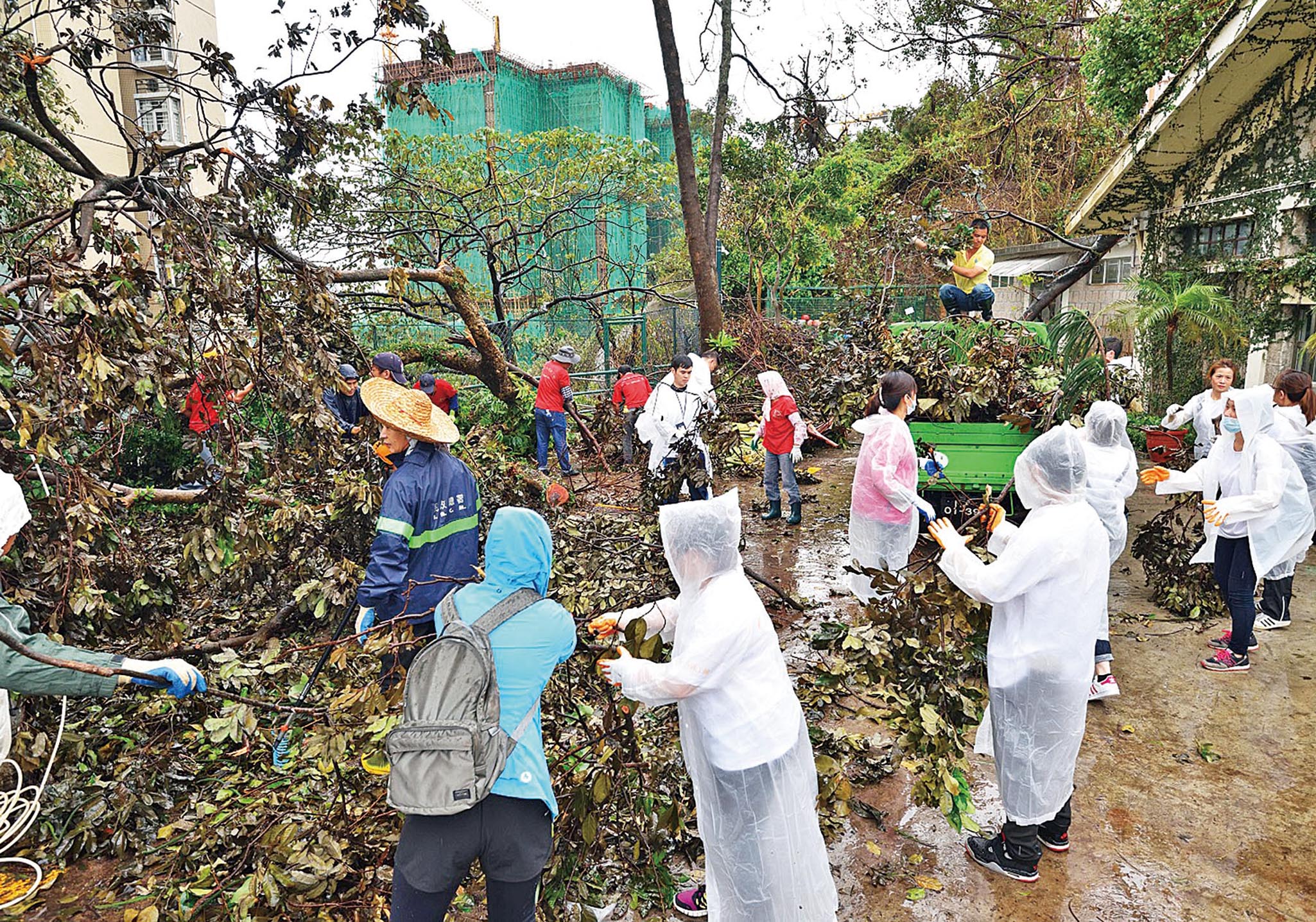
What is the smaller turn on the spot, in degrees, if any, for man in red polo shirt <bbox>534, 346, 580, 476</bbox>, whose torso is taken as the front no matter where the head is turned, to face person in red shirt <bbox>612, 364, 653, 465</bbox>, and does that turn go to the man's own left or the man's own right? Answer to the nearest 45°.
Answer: approximately 45° to the man's own right

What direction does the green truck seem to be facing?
away from the camera

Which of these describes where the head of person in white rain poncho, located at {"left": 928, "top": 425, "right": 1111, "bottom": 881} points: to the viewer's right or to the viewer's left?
to the viewer's left

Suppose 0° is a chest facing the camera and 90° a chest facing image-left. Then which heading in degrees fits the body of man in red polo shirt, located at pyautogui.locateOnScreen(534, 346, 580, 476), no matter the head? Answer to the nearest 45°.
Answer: approximately 225°

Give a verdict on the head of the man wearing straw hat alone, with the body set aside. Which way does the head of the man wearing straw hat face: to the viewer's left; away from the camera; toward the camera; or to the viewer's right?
to the viewer's left

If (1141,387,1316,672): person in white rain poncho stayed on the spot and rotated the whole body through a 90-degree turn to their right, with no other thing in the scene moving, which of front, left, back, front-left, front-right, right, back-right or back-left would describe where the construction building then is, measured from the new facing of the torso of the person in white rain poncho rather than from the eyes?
front-left

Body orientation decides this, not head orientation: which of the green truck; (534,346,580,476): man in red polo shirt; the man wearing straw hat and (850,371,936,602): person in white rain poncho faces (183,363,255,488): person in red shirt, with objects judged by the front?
the man wearing straw hat

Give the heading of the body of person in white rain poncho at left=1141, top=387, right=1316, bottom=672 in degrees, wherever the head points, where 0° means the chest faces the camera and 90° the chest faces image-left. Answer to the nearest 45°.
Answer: approximately 90°

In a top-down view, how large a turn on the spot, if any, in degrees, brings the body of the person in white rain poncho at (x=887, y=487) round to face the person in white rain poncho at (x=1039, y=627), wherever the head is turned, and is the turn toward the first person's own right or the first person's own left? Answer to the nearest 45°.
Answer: approximately 90° to the first person's own right

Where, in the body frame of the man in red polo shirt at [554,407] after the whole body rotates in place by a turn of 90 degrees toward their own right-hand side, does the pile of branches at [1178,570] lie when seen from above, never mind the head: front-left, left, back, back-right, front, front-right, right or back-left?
front

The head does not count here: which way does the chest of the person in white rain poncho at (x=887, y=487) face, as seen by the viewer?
to the viewer's right

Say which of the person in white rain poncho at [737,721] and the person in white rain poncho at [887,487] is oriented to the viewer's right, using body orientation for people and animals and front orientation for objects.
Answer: the person in white rain poncho at [887,487]

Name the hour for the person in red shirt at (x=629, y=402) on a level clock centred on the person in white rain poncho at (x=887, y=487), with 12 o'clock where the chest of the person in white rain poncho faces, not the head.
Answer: The person in red shirt is roughly at 8 o'clock from the person in white rain poncho.

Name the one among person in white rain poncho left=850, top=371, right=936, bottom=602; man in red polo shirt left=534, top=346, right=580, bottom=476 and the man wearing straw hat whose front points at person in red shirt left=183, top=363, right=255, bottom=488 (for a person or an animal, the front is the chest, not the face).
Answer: the man wearing straw hat

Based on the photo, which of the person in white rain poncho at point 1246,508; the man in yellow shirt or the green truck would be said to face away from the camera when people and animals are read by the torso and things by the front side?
the green truck

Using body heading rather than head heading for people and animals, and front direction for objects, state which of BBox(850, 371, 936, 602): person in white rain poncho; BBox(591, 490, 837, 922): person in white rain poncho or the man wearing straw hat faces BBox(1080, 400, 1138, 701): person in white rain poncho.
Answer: BBox(850, 371, 936, 602): person in white rain poncho

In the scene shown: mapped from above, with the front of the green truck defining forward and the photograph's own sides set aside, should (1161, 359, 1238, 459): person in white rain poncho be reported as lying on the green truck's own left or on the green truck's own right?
on the green truck's own right
